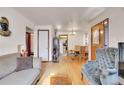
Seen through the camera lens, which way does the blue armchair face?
facing the viewer and to the left of the viewer

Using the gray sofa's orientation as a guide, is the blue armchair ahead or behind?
ahead

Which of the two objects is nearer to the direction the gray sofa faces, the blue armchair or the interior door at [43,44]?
the blue armchair

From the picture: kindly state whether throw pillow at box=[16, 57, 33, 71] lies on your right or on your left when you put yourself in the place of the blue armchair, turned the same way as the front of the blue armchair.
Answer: on your right

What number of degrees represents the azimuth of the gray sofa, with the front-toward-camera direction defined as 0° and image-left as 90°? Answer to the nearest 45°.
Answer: approximately 315°

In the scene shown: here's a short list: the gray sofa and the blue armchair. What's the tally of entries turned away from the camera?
0

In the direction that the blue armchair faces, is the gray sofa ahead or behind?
ahead

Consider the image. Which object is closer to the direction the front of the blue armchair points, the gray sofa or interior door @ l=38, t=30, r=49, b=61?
the gray sofa

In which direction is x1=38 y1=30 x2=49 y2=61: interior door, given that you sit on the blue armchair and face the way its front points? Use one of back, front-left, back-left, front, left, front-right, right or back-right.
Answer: right

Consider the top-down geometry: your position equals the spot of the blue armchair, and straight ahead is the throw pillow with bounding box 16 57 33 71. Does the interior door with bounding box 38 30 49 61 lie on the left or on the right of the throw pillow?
right
